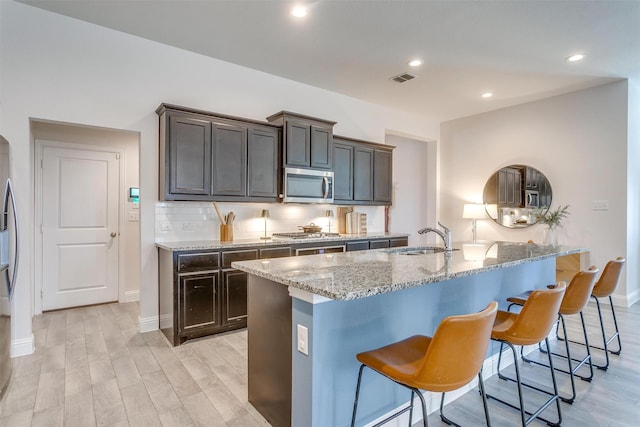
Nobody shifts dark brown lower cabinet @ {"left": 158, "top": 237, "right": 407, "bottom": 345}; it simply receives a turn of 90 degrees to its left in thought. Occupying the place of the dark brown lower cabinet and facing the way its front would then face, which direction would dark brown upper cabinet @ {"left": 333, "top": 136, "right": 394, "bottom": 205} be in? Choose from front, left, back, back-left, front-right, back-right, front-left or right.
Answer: front

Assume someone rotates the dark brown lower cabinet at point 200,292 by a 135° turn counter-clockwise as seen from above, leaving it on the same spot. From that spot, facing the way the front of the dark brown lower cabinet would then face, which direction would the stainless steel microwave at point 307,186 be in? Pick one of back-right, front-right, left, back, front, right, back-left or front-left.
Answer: front-right

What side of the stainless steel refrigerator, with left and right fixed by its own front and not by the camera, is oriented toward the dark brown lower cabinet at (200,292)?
front

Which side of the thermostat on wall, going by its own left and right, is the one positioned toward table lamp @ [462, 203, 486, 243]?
left

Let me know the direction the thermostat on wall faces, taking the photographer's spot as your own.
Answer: facing the viewer

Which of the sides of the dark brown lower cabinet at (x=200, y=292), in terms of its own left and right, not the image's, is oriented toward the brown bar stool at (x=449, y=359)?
front

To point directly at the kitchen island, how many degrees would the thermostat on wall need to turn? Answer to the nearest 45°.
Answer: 0° — it already faces it

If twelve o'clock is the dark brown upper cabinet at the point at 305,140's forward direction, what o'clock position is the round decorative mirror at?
The round decorative mirror is roughly at 10 o'clock from the dark brown upper cabinet.

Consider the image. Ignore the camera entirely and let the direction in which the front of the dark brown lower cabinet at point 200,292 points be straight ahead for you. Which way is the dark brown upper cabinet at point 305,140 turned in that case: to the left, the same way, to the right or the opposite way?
the same way

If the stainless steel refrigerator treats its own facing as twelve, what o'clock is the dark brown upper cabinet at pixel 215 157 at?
The dark brown upper cabinet is roughly at 12 o'clock from the stainless steel refrigerator.

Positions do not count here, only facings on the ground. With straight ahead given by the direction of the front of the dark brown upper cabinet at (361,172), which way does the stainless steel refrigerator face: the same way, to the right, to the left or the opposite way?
to the left

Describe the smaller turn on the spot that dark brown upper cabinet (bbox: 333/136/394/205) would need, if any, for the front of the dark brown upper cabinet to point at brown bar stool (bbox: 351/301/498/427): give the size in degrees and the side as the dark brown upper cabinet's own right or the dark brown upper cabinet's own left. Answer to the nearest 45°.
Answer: approximately 45° to the dark brown upper cabinet's own right

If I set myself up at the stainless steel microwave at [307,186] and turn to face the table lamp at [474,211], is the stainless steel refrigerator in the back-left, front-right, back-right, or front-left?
back-right

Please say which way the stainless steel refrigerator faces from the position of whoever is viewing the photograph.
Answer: facing to the right of the viewer

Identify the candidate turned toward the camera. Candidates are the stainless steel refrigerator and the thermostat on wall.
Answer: the thermostat on wall

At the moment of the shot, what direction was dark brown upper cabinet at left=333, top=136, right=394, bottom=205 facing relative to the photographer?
facing the viewer and to the right of the viewer
